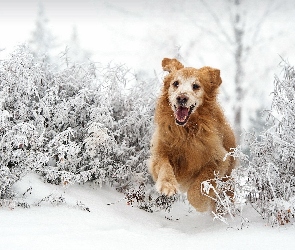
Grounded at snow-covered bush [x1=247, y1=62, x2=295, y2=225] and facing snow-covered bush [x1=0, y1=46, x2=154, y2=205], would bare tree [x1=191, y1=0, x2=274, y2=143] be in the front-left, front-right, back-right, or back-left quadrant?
front-right

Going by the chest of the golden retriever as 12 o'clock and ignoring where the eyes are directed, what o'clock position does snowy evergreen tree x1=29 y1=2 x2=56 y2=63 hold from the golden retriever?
The snowy evergreen tree is roughly at 5 o'clock from the golden retriever.

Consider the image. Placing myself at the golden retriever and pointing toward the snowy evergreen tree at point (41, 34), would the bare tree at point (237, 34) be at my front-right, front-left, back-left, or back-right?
front-right

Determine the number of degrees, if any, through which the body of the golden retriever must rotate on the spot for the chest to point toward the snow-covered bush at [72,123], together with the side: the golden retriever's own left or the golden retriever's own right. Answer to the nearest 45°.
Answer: approximately 90° to the golden retriever's own right

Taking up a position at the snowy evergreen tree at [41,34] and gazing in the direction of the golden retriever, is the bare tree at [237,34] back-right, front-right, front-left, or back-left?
front-left

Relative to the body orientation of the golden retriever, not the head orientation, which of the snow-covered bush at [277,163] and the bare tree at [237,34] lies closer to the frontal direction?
the snow-covered bush

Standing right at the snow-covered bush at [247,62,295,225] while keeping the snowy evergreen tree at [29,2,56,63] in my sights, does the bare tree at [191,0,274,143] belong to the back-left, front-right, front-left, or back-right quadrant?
front-right

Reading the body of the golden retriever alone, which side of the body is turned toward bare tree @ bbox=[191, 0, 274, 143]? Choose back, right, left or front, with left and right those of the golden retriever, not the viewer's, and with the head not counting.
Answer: back

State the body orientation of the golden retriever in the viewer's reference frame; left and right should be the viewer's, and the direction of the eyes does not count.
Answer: facing the viewer
